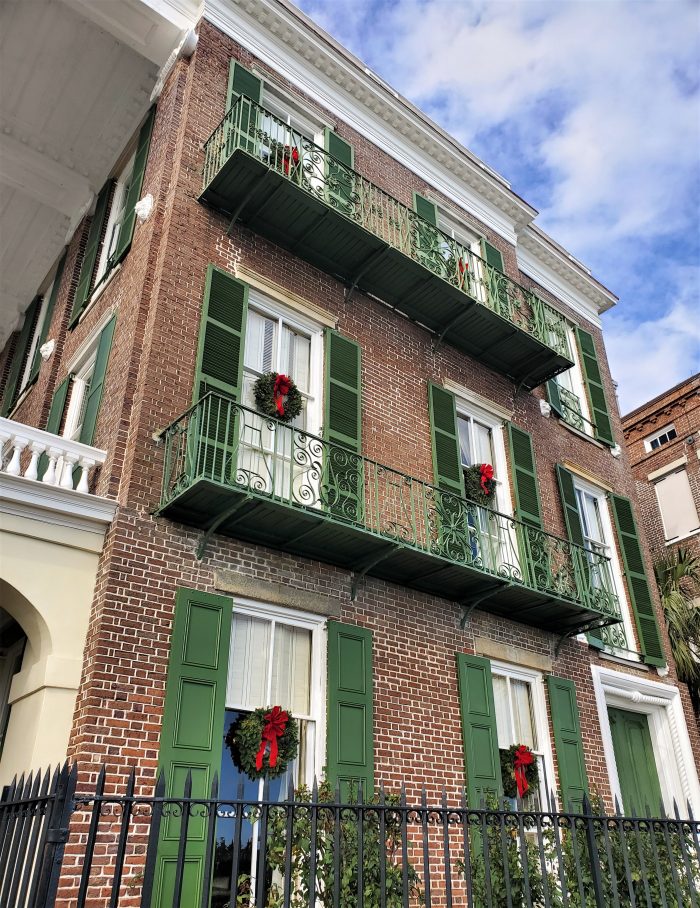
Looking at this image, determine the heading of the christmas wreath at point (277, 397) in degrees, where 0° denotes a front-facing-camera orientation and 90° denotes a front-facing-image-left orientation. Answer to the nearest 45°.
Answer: approximately 315°

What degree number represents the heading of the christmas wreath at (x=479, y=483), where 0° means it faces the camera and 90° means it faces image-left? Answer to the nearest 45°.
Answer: approximately 315°

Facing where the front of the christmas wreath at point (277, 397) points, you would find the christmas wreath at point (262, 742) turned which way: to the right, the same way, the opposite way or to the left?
the same way

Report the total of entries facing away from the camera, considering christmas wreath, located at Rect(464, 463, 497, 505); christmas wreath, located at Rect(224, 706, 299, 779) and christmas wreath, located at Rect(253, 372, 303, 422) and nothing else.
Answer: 0

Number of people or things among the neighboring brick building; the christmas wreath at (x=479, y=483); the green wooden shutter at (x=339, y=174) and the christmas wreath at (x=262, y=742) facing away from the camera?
0

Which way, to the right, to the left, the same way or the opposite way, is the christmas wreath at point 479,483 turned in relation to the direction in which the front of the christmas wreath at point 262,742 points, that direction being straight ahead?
the same way

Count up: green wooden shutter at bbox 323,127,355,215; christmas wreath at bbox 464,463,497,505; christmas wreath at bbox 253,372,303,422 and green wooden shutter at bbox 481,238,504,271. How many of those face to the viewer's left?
0

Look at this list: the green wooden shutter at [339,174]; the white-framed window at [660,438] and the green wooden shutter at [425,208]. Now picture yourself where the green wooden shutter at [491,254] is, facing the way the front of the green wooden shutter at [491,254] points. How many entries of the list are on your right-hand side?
2

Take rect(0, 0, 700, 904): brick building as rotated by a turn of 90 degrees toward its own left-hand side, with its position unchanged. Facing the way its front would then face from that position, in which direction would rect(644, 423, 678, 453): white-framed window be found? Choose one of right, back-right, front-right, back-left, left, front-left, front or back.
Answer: front

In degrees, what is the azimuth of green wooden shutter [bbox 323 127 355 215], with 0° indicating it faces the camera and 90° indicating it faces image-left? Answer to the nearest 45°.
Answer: approximately 315°

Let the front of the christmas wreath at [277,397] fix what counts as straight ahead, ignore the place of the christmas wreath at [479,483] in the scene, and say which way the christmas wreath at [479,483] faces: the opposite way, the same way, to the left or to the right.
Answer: the same way

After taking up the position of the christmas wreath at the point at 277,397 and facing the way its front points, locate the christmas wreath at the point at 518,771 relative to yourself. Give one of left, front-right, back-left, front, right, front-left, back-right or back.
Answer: left

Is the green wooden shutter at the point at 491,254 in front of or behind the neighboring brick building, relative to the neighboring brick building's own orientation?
in front

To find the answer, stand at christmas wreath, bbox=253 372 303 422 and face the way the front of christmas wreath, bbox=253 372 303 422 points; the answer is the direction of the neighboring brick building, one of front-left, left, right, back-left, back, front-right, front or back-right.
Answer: left

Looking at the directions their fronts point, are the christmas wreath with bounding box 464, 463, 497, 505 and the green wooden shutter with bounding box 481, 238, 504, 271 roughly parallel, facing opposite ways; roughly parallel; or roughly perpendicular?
roughly parallel

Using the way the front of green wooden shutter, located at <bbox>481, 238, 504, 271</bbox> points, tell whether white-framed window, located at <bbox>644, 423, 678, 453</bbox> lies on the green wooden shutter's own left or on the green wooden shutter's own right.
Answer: on the green wooden shutter's own left
